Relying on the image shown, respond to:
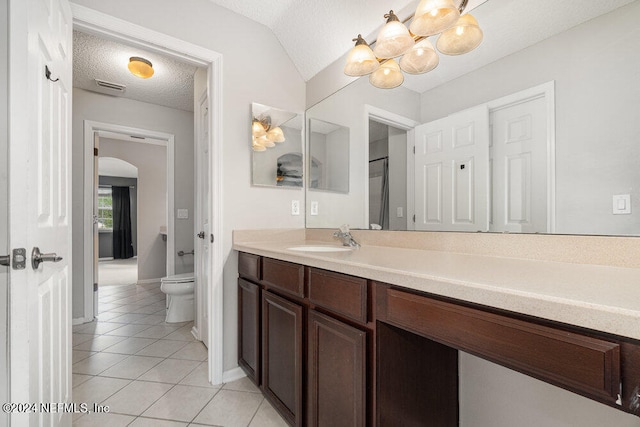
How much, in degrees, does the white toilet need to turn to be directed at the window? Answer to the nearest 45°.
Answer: approximately 90° to its right

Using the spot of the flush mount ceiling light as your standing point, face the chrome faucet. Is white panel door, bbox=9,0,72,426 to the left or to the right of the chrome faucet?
right

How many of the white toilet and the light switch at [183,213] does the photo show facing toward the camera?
1

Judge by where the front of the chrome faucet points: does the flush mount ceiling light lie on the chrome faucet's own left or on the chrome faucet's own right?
on the chrome faucet's own right

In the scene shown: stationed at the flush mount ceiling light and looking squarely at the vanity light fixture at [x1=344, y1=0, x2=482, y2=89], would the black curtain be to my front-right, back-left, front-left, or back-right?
back-left

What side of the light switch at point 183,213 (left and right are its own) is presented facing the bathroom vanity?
front

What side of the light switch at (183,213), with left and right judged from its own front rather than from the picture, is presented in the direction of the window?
back

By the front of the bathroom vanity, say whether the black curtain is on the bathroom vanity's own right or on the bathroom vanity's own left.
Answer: on the bathroom vanity's own right

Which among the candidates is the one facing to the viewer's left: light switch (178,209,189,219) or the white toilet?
the white toilet

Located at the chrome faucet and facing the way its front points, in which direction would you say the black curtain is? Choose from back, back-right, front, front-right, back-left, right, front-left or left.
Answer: right

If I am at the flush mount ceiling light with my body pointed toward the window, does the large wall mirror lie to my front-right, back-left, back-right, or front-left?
back-right

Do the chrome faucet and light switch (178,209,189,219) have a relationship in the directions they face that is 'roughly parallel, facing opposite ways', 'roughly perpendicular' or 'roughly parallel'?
roughly perpendicular

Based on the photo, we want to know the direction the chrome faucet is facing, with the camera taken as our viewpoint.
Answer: facing the viewer and to the left of the viewer

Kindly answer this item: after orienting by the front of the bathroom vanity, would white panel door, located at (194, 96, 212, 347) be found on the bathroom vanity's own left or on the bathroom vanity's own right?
on the bathroom vanity's own right

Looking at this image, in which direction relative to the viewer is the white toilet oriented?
to the viewer's left
